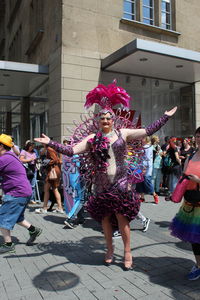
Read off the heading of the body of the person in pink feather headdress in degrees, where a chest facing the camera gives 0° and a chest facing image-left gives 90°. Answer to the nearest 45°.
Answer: approximately 0°

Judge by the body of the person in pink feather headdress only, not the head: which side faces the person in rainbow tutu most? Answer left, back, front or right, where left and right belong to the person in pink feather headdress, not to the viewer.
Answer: left
